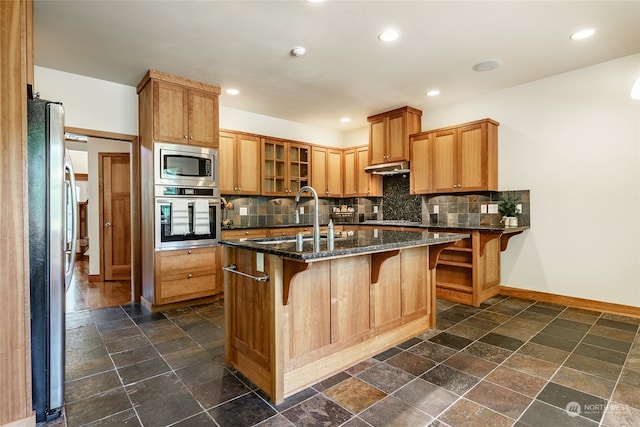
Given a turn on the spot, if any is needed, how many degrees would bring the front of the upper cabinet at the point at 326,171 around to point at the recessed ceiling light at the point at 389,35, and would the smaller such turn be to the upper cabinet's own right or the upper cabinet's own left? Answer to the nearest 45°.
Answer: approximately 45° to the upper cabinet's own right

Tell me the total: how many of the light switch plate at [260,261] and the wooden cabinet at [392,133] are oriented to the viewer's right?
0

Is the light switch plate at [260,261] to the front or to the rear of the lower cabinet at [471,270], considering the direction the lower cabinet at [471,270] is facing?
to the front

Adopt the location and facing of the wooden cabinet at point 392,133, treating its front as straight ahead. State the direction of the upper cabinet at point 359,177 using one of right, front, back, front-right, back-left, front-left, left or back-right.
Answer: right

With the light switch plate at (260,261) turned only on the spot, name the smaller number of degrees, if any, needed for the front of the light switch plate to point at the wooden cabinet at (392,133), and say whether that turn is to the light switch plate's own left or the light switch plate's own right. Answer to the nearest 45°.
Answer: approximately 180°

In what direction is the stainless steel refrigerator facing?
to the viewer's right

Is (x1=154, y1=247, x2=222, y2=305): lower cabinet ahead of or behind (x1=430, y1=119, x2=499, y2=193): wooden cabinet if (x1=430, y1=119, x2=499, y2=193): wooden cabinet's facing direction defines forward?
ahead

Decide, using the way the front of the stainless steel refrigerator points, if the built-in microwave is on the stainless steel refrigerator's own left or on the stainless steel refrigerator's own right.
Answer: on the stainless steel refrigerator's own left

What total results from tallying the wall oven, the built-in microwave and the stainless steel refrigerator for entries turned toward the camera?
2

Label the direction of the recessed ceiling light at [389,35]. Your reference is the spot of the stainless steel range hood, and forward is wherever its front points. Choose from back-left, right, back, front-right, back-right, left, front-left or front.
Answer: front-left
